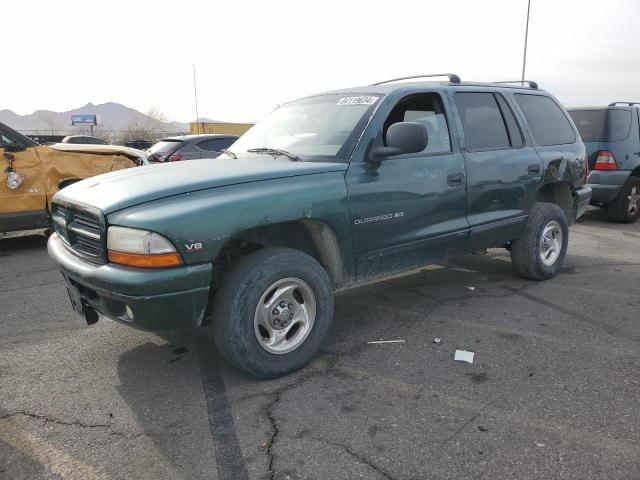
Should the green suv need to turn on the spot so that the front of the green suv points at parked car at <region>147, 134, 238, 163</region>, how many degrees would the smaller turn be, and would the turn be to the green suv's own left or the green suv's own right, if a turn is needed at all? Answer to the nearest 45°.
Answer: approximately 135° to the green suv's own right

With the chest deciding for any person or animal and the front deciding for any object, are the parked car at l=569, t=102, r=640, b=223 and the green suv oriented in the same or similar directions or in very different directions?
very different directions

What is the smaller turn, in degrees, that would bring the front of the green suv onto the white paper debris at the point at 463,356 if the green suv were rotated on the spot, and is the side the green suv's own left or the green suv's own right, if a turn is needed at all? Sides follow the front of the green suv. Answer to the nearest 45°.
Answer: approximately 135° to the green suv's own left

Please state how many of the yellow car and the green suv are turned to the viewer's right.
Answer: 1

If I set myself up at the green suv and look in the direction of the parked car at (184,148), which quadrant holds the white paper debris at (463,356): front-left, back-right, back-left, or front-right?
back-right

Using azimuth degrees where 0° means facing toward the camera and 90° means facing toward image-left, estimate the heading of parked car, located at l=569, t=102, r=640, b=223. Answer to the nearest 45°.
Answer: approximately 225°

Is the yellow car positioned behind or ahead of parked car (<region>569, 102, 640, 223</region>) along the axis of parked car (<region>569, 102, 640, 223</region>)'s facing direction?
behind

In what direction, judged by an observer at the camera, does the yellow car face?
facing to the right of the viewer

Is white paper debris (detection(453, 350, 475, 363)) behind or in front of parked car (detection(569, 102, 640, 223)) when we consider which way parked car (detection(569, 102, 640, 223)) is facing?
behind
